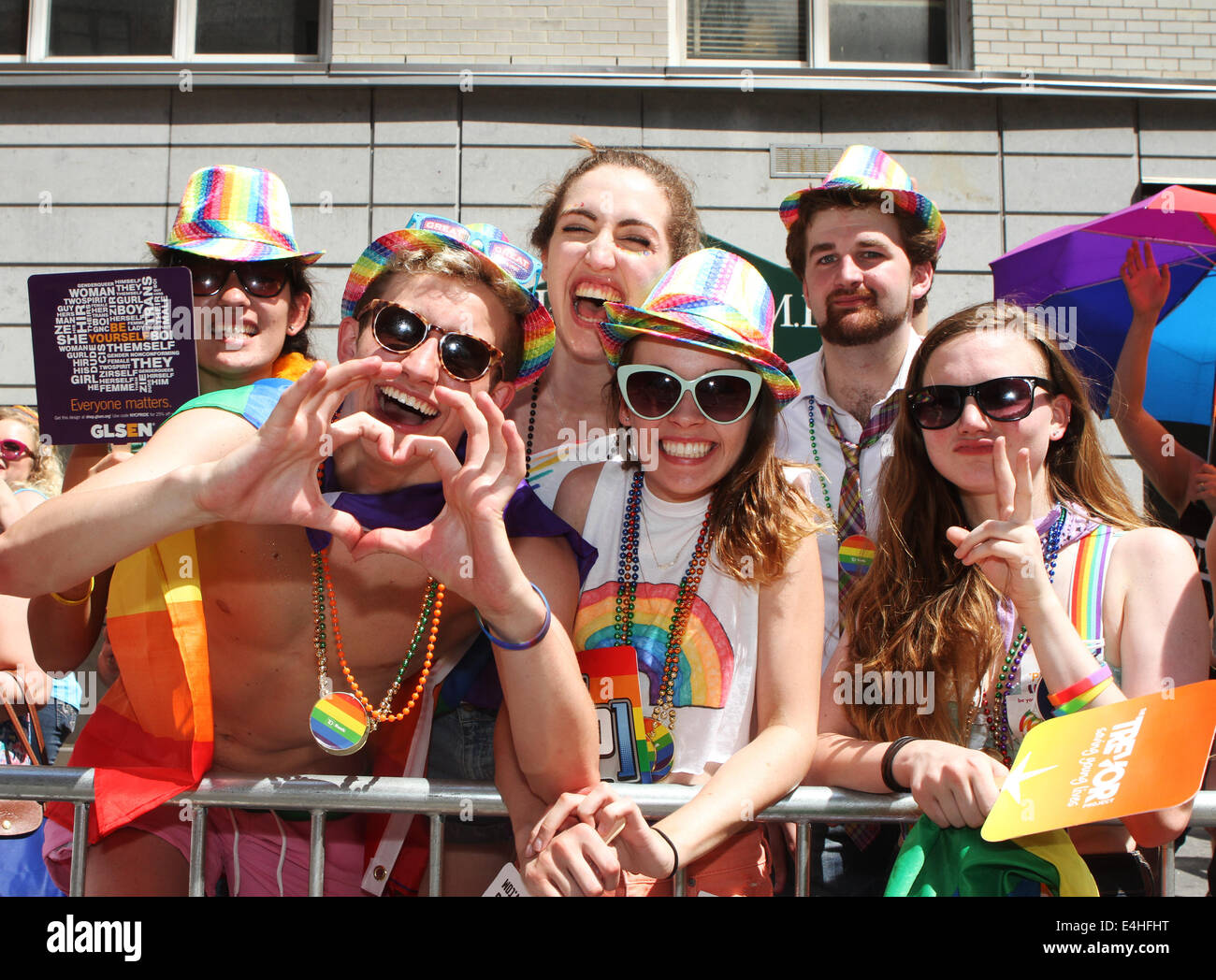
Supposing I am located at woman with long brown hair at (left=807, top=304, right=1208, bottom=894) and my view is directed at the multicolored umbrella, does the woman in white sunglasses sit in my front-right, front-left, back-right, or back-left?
back-left

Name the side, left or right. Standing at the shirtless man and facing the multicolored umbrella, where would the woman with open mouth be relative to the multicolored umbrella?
left

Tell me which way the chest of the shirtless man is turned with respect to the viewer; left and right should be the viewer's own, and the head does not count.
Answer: facing the viewer

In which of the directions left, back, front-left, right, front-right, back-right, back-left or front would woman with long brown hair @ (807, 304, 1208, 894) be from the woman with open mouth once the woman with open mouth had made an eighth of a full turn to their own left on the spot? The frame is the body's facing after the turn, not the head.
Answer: front

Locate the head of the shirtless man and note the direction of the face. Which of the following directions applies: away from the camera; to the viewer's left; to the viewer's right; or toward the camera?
toward the camera

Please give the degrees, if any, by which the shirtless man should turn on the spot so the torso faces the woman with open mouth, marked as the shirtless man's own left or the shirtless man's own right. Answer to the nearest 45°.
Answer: approximately 135° to the shirtless man's own left

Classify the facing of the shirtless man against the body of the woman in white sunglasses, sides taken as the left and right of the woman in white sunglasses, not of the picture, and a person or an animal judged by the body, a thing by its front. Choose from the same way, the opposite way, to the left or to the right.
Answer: the same way

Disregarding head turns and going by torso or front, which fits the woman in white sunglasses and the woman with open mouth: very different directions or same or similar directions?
same or similar directions

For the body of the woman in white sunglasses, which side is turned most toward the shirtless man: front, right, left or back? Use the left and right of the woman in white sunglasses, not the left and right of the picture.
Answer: right

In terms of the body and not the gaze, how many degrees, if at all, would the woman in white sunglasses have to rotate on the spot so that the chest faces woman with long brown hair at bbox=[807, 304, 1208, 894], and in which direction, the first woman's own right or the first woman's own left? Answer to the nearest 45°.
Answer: approximately 90° to the first woman's own left

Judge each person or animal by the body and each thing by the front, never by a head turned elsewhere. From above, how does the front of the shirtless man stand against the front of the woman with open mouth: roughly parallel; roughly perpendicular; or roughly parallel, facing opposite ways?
roughly parallel

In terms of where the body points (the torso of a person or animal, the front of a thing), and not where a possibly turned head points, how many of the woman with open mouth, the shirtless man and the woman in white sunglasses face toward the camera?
3

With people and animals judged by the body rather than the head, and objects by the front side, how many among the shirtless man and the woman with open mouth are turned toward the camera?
2

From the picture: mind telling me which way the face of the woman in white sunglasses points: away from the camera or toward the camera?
toward the camera

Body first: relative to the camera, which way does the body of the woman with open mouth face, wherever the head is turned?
toward the camera

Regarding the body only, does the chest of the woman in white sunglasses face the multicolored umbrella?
no

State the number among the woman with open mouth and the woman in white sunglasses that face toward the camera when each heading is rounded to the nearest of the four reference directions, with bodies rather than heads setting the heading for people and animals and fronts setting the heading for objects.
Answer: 2

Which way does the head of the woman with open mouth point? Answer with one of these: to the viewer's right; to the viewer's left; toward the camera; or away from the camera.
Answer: toward the camera
